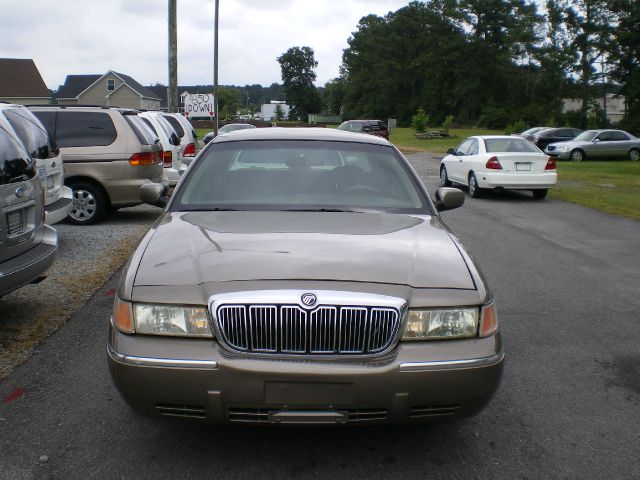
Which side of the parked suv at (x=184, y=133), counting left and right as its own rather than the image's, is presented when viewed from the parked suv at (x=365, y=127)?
right

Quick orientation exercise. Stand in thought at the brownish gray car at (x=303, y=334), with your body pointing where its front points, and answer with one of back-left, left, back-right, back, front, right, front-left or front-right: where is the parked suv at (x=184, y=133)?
back

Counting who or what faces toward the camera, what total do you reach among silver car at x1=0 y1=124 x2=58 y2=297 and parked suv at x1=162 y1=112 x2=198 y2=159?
0

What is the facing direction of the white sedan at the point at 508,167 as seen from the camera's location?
facing away from the viewer and to the left of the viewer

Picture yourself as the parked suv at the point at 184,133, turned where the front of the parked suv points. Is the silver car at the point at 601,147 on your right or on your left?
on your right

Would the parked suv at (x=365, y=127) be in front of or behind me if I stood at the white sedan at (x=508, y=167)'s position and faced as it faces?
in front

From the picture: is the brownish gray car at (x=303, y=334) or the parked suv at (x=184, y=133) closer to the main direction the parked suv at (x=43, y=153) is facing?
the parked suv

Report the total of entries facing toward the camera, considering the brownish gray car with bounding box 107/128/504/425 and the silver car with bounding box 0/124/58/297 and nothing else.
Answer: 1

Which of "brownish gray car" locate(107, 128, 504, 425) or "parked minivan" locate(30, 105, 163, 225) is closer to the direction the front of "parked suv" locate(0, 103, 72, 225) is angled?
the parked minivan

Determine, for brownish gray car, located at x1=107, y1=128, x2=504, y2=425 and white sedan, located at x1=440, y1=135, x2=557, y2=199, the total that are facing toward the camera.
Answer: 1

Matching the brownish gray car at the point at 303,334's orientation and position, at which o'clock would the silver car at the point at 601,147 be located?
the silver car at the point at 601,147 is roughly at 7 o'clock from the brownish gray car at the point at 303,334.

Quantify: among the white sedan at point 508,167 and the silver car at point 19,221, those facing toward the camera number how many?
0

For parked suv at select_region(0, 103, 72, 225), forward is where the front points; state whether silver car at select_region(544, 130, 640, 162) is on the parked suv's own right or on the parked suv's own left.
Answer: on the parked suv's own right
